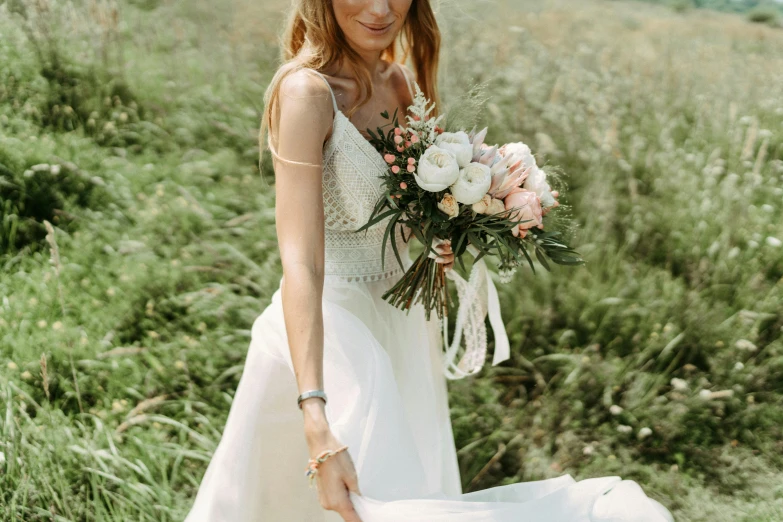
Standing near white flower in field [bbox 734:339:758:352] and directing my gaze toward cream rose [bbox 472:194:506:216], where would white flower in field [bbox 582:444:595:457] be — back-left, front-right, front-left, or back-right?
front-right

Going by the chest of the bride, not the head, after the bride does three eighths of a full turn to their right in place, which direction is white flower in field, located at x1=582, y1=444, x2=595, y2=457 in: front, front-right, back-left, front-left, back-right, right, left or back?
back-right

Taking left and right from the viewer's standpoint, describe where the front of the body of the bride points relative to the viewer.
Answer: facing the viewer and to the right of the viewer

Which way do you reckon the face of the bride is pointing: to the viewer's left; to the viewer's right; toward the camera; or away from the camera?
toward the camera

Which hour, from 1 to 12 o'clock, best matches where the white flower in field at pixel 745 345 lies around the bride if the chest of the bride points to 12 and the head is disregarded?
The white flower in field is roughly at 9 o'clock from the bride.
